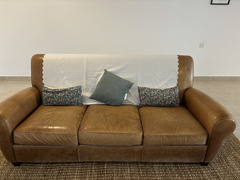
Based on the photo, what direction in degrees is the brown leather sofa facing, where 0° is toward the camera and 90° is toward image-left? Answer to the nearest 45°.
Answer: approximately 0°
